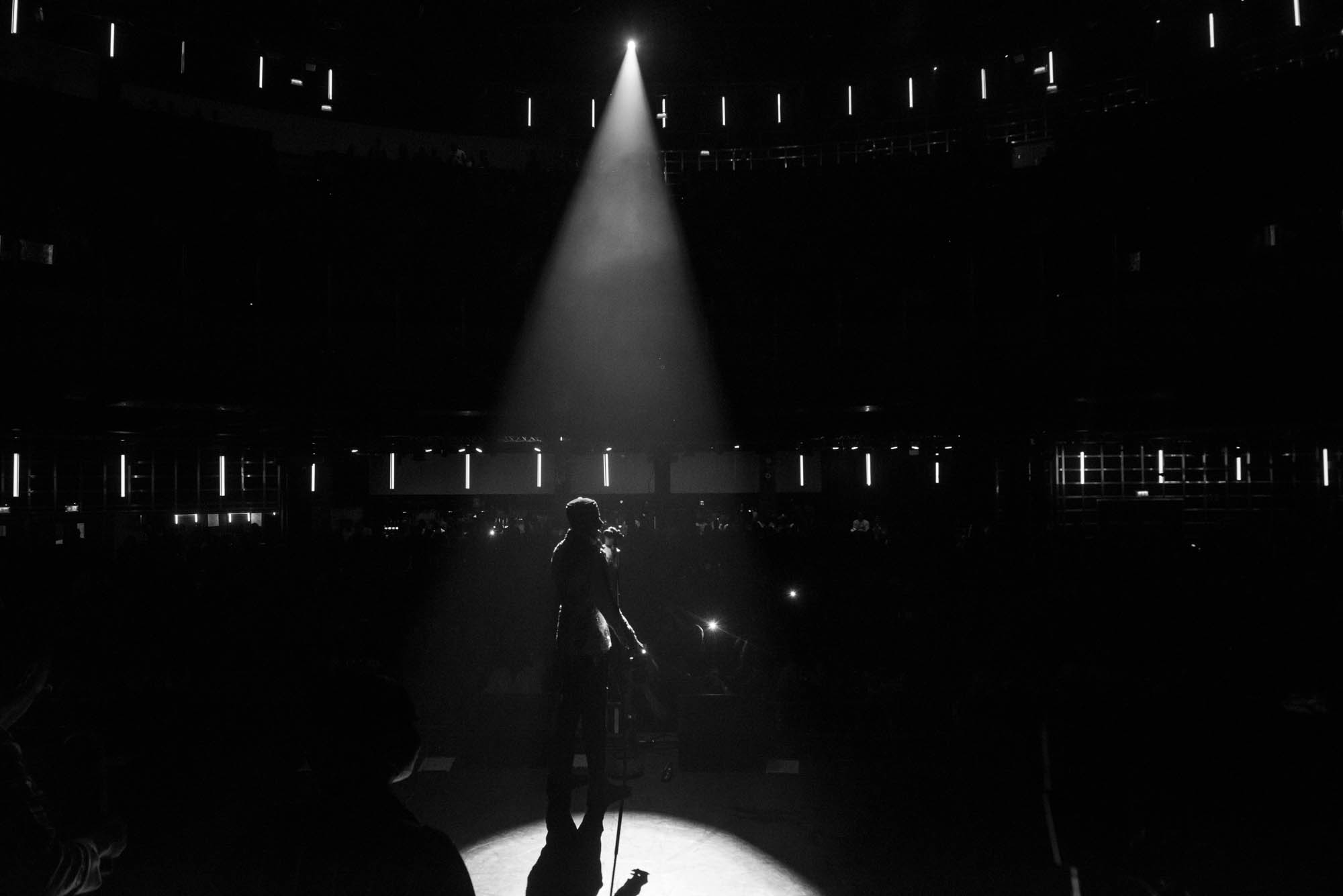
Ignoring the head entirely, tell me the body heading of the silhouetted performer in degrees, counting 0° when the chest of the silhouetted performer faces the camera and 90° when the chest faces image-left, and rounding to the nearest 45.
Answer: approximately 225°

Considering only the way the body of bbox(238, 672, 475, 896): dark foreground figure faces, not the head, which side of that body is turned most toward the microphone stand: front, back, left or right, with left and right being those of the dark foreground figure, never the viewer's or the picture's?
front

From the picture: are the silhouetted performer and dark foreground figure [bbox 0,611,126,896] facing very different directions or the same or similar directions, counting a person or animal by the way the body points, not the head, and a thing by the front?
same or similar directions

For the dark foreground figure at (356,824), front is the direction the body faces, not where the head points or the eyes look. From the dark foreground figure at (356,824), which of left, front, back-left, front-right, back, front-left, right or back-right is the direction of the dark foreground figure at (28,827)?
left

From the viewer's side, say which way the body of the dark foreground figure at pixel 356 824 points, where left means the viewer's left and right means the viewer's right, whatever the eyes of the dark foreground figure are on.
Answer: facing away from the viewer and to the right of the viewer

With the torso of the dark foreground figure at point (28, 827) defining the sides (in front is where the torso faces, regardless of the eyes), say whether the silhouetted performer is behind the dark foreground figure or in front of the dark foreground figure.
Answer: in front

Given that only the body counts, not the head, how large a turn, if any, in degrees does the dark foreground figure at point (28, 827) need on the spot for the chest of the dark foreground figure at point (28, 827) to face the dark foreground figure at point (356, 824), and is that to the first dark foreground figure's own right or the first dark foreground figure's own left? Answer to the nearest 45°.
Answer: approximately 45° to the first dark foreground figure's own right

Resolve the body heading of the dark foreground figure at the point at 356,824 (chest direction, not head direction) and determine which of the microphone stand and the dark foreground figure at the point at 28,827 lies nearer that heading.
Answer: the microphone stand

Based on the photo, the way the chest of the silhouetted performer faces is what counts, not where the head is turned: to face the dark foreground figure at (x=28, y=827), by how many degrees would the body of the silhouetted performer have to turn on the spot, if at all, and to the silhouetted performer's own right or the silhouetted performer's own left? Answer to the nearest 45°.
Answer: approximately 135° to the silhouetted performer's own right

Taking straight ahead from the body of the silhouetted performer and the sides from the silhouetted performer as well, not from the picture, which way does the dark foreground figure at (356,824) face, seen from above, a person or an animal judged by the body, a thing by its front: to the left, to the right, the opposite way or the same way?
the same way
